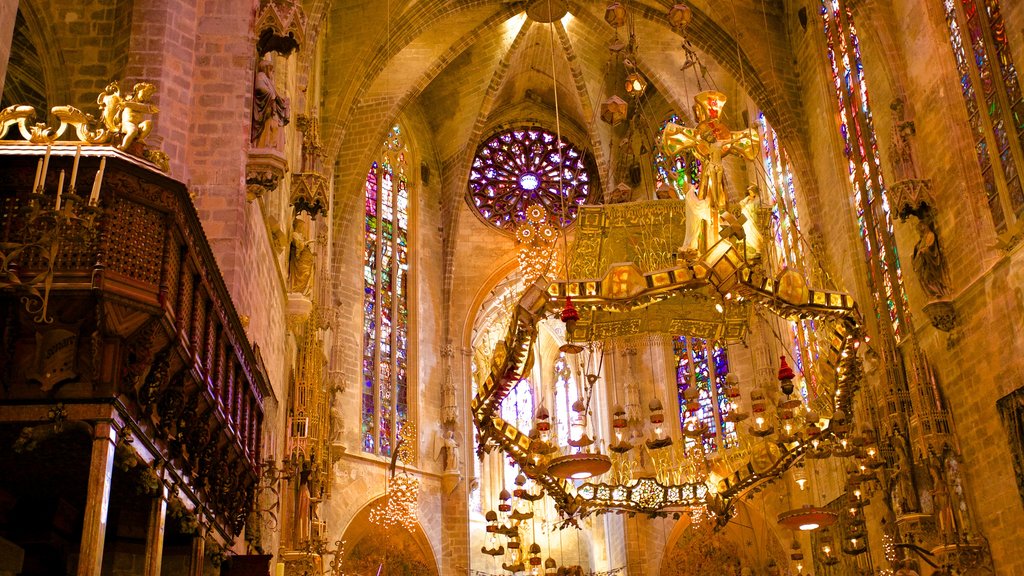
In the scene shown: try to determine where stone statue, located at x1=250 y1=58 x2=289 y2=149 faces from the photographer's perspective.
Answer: facing to the right of the viewer

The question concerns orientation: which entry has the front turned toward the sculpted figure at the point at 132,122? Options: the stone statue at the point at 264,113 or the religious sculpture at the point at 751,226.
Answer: the religious sculpture

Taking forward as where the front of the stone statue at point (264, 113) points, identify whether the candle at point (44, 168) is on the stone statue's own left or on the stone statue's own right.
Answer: on the stone statue's own right

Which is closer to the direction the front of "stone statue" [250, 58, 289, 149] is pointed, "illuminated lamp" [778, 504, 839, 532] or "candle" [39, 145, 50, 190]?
the illuminated lamp

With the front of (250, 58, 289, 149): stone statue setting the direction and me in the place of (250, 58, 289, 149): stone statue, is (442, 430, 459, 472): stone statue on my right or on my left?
on my left

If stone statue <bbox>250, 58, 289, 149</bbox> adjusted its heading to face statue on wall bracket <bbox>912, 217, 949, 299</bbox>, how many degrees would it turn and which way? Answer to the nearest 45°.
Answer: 0° — it already faces it

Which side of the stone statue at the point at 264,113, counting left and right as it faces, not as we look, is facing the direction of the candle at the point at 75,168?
right

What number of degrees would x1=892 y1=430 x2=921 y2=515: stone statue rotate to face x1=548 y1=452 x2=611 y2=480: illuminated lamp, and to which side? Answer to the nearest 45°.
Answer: approximately 45° to its left

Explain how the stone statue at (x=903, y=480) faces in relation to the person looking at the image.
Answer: facing to the left of the viewer
